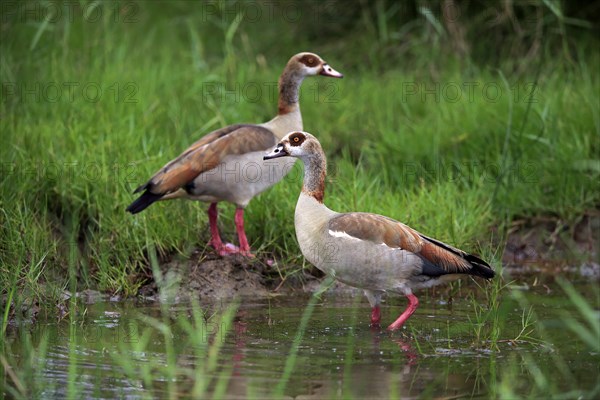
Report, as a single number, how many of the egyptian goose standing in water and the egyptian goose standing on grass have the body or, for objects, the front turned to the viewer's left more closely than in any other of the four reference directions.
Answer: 1

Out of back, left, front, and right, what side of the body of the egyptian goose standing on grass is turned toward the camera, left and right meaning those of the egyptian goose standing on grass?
right

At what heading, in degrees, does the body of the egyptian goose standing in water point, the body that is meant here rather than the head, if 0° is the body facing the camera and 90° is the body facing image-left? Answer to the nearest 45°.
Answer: approximately 90°

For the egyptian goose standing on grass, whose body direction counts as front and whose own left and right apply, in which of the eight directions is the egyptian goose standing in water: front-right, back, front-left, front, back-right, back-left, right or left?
front-right

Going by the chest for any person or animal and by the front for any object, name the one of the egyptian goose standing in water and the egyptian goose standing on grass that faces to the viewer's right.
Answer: the egyptian goose standing on grass

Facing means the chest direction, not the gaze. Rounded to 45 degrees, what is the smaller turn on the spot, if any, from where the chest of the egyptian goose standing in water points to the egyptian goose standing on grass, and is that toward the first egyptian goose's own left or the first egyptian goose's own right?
approximately 45° to the first egyptian goose's own right

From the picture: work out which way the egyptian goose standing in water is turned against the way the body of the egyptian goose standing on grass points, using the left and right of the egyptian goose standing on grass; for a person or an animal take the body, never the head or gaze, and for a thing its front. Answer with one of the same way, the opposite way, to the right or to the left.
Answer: the opposite way
